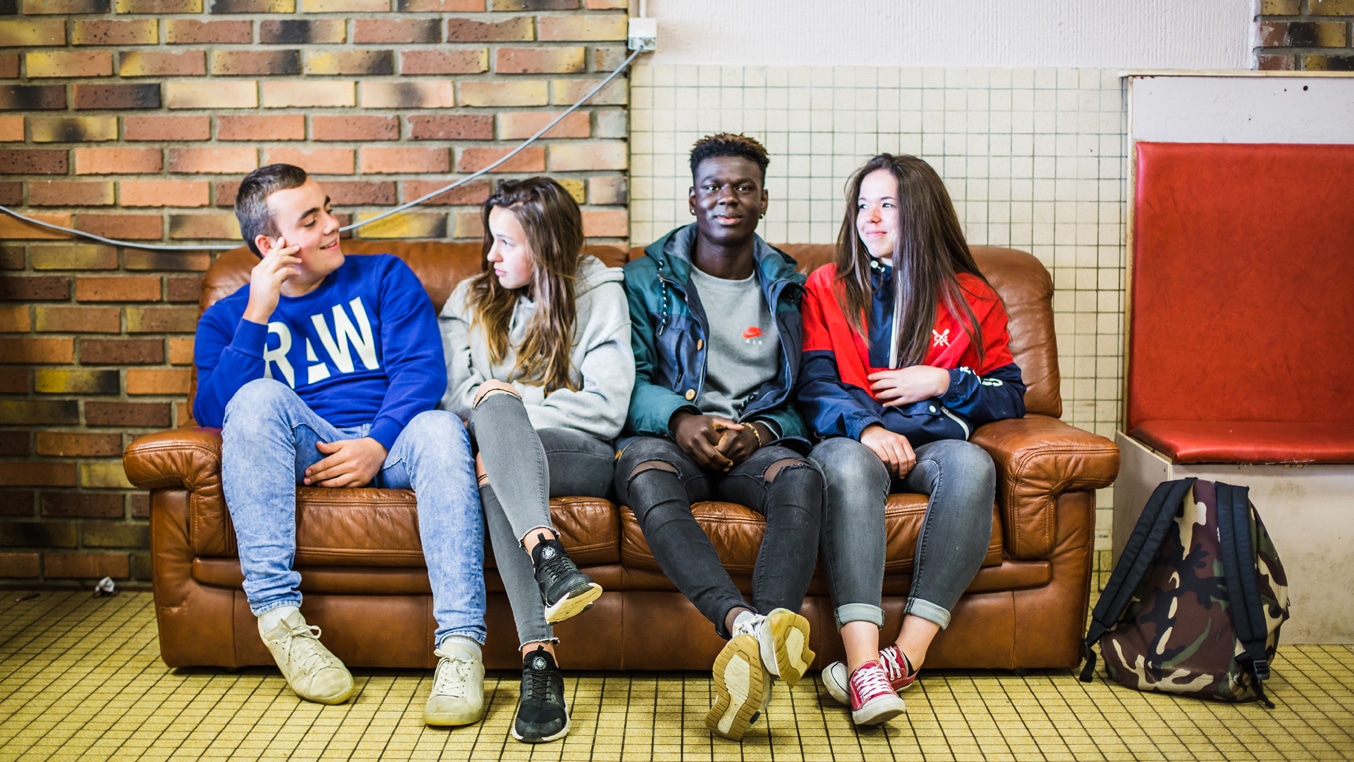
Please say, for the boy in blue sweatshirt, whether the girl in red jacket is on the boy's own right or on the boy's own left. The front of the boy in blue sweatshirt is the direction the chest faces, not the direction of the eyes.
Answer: on the boy's own left

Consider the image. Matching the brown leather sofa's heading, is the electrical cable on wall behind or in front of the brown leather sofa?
behind

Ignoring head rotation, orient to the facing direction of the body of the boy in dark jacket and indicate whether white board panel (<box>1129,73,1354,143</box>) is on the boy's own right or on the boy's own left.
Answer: on the boy's own left

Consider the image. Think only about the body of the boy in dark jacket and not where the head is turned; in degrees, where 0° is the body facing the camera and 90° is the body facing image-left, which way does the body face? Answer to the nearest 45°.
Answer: approximately 0°

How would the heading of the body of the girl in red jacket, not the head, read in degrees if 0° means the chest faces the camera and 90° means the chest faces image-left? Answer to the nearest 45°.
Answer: approximately 0°

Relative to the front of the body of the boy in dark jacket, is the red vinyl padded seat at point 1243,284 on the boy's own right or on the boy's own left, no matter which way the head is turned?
on the boy's own left

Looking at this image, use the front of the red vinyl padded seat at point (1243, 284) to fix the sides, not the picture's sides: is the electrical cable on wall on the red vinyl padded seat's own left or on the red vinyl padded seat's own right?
on the red vinyl padded seat's own right
